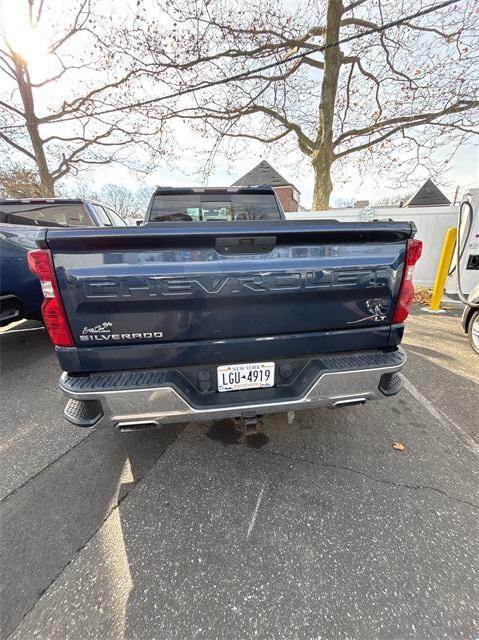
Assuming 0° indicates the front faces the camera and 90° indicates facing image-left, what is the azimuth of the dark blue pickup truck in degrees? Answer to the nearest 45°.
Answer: approximately 180°

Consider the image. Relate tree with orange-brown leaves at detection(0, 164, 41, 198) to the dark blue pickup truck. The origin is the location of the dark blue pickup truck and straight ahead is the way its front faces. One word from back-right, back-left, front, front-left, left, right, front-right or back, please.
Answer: front-left

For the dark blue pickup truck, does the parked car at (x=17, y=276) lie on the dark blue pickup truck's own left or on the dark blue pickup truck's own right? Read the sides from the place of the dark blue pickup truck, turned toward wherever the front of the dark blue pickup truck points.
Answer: on the dark blue pickup truck's own left

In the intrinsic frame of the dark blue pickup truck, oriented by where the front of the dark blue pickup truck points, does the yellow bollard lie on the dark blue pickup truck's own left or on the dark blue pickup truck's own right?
on the dark blue pickup truck's own right

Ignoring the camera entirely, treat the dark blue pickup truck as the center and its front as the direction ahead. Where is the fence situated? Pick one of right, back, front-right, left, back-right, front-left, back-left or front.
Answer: front-right
